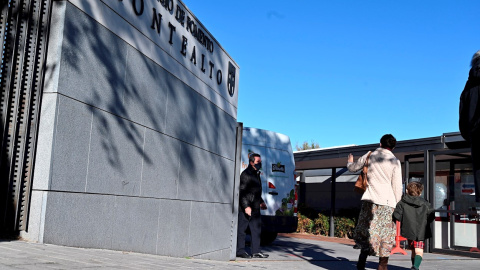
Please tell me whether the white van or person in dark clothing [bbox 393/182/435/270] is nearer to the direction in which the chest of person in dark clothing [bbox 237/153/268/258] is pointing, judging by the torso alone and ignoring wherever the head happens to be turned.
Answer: the person in dark clothing

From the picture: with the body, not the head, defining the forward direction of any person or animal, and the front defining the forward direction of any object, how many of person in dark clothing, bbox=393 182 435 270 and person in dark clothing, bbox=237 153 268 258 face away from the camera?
1

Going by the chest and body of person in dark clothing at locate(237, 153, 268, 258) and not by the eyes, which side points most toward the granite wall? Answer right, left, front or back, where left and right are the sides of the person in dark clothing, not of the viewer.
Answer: right

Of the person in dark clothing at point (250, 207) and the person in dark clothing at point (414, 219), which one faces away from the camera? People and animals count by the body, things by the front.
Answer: the person in dark clothing at point (414, 219)

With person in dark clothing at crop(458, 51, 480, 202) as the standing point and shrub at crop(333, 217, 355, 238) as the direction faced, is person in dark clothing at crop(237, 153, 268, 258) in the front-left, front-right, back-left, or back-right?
front-left

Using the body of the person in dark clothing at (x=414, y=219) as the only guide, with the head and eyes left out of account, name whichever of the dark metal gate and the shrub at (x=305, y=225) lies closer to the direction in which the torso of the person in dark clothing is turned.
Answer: the shrub

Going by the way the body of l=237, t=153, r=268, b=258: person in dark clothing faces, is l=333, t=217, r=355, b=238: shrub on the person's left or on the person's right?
on the person's left

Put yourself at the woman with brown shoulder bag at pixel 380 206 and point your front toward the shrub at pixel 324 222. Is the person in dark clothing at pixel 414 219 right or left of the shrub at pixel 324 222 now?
right

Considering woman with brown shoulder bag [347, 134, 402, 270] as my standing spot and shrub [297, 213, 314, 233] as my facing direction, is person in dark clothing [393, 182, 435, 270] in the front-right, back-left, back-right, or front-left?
front-right

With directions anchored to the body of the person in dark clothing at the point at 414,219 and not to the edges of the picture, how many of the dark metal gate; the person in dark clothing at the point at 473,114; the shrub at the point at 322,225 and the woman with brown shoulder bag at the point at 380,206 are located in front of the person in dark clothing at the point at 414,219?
1

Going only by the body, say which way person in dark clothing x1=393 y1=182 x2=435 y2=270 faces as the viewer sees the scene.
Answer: away from the camera

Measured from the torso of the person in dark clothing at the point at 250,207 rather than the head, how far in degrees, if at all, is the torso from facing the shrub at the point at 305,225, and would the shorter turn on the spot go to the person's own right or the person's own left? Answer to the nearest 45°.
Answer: approximately 135° to the person's own left

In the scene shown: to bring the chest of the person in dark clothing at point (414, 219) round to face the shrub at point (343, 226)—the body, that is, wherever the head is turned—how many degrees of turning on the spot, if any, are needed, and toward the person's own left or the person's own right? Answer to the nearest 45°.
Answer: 0° — they already face it

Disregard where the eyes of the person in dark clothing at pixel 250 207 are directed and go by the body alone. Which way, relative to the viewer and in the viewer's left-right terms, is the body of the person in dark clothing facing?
facing the viewer and to the right of the viewer

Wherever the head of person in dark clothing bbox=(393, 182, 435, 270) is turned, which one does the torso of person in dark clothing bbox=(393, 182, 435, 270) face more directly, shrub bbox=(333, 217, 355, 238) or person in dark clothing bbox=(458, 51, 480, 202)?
the shrub

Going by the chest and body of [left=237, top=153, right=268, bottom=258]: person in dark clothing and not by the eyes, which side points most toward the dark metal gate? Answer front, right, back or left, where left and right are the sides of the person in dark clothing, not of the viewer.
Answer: right
